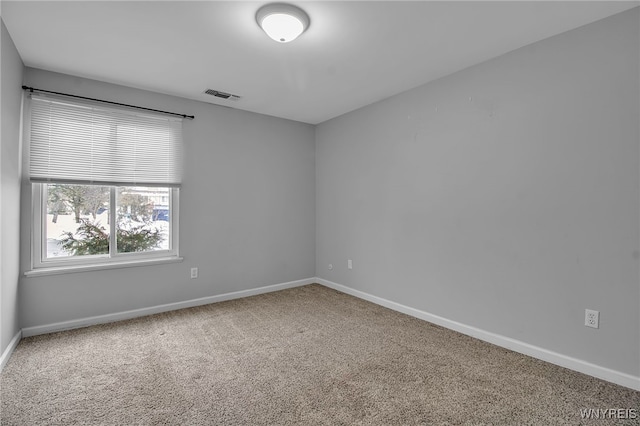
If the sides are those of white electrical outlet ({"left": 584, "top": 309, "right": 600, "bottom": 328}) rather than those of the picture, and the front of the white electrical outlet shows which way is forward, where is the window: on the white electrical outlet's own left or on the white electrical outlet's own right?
on the white electrical outlet's own right

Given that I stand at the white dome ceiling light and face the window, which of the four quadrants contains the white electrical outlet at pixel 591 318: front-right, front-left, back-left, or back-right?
back-right

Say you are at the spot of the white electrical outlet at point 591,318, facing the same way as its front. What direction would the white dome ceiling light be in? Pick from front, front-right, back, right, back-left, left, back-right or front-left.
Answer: front-right
